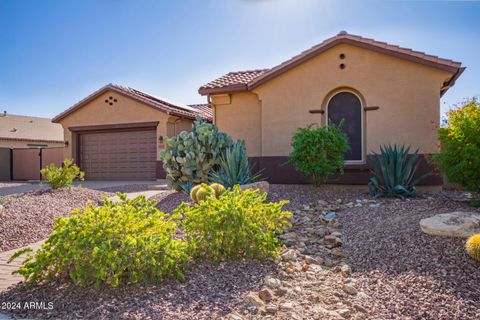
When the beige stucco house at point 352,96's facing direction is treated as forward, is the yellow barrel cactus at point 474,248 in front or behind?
in front

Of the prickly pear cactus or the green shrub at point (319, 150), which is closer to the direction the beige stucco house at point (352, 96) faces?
the green shrub

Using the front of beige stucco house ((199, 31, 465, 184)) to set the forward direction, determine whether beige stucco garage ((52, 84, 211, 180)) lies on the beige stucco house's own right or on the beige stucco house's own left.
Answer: on the beige stucco house's own right

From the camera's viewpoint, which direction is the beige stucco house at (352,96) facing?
toward the camera

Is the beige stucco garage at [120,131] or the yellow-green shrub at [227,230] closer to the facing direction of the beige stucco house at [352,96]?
the yellow-green shrub

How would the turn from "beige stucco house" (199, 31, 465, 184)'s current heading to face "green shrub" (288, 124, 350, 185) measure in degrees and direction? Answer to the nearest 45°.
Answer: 0° — it already faces it

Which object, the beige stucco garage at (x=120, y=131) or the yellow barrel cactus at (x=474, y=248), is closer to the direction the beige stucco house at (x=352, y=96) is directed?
the yellow barrel cactus

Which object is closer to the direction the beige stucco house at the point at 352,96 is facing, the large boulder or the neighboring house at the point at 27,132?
the large boulder

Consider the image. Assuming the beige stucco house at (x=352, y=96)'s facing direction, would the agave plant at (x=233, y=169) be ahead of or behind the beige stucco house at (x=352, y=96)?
ahead

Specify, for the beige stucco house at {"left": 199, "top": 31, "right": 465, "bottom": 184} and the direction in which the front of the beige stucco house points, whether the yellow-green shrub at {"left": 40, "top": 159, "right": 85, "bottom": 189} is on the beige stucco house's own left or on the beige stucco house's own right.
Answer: on the beige stucco house's own right

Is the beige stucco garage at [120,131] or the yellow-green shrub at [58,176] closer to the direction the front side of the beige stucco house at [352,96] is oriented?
the yellow-green shrub

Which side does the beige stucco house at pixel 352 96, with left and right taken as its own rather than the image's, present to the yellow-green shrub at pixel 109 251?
front
